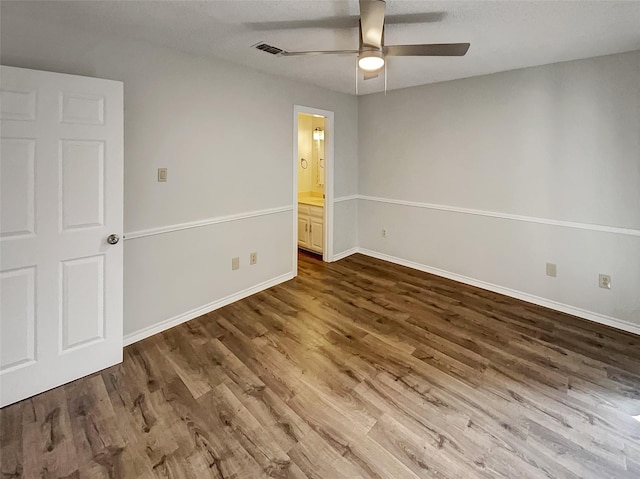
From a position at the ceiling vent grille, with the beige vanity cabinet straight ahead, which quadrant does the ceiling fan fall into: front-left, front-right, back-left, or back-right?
back-right

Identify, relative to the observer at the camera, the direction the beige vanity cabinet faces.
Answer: facing the viewer and to the left of the viewer

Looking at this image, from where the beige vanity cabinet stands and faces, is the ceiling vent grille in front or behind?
in front

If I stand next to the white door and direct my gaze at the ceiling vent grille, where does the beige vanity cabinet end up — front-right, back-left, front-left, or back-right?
front-left

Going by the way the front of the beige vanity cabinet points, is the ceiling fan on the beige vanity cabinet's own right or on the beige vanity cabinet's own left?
on the beige vanity cabinet's own left

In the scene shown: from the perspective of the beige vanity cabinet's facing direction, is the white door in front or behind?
in front
